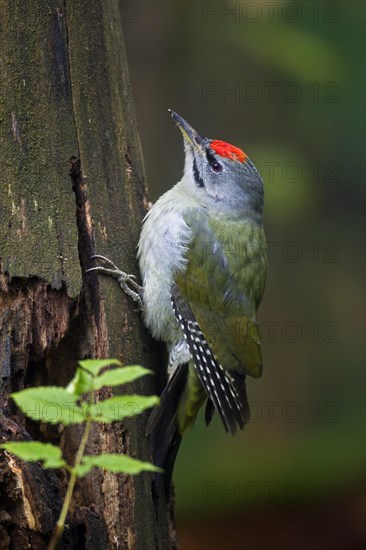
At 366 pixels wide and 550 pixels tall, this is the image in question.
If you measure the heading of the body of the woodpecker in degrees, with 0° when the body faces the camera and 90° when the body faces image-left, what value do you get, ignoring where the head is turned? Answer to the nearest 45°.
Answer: approximately 90°
